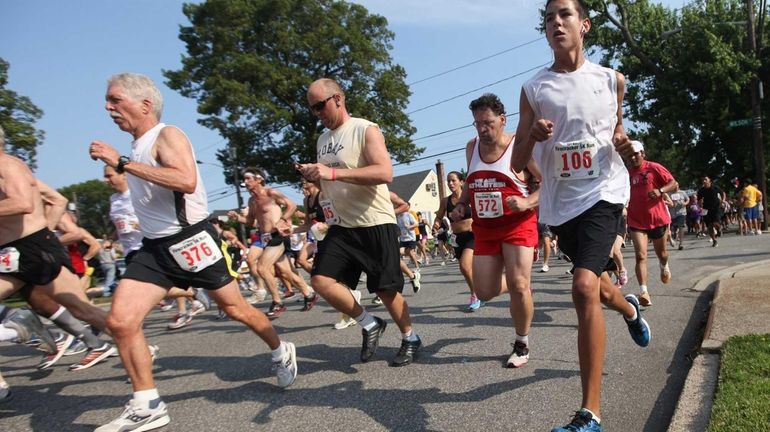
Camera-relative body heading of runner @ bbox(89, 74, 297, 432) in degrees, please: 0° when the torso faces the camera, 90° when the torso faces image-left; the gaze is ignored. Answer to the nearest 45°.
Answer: approximately 90°

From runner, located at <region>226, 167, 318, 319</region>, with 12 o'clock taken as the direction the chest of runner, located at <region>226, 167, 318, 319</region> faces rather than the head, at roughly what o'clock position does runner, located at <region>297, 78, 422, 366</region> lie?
runner, located at <region>297, 78, 422, 366</region> is roughly at 10 o'clock from runner, located at <region>226, 167, 318, 319</region>.

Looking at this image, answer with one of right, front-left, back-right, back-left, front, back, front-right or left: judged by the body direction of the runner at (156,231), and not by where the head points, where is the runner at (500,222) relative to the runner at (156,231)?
back

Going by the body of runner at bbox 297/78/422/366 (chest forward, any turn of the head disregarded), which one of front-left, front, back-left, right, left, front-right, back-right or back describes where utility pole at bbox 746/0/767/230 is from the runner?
back

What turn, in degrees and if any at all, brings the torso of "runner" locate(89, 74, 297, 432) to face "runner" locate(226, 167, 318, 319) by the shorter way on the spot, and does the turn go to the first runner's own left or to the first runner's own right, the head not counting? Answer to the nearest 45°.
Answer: approximately 90° to the first runner's own right

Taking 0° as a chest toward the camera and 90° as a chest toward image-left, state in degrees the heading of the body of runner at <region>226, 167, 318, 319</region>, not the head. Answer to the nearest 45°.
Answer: approximately 45°

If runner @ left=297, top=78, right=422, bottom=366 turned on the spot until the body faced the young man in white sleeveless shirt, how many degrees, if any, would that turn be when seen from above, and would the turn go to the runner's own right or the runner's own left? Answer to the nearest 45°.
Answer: approximately 90° to the runner's own left

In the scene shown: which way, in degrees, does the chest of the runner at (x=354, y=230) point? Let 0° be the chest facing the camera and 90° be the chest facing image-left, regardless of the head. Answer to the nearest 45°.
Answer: approximately 45°

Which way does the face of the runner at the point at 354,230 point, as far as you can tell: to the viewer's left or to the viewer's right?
to the viewer's left

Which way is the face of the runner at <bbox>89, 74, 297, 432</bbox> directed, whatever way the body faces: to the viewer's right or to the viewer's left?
to the viewer's left

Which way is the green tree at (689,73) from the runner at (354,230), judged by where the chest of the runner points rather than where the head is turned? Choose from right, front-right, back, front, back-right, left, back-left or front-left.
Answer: back

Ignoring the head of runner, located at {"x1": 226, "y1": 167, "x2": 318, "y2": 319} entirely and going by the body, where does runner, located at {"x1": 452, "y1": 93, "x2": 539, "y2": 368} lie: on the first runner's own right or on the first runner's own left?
on the first runner's own left
